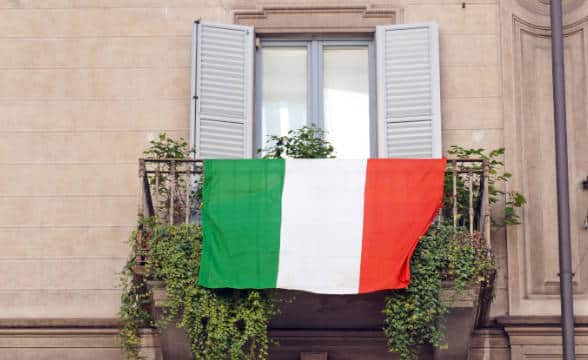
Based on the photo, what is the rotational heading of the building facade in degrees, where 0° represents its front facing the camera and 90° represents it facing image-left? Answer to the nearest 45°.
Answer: approximately 0°
